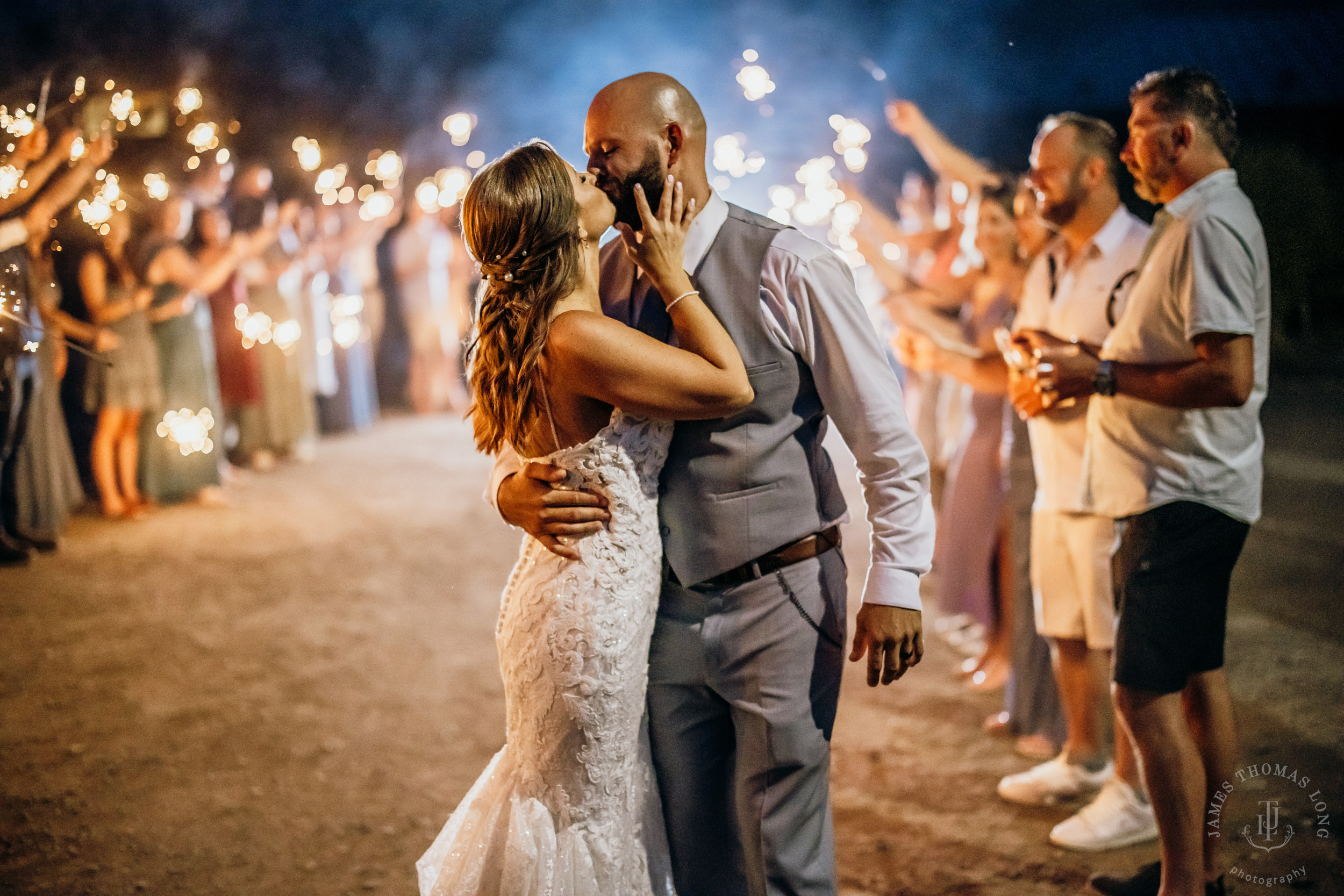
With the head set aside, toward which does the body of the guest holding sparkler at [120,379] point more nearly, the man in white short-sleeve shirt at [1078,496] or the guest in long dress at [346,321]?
the man in white short-sleeve shirt

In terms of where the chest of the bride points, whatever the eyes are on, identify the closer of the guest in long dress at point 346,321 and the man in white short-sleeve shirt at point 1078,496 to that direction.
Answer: the man in white short-sleeve shirt

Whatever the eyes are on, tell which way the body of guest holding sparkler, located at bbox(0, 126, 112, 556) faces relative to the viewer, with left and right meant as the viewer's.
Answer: facing to the right of the viewer

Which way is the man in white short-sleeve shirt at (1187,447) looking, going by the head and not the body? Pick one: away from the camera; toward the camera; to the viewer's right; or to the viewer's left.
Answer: to the viewer's left

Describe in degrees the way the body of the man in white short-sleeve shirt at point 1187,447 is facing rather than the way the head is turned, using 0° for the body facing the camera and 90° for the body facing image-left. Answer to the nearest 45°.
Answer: approximately 90°

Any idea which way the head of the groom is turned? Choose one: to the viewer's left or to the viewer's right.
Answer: to the viewer's left

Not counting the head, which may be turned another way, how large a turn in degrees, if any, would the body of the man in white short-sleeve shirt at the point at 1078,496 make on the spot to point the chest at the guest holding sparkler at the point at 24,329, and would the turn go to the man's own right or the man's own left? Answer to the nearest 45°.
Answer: approximately 45° to the man's own right

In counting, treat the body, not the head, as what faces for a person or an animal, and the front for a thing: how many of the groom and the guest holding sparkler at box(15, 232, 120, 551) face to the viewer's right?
1

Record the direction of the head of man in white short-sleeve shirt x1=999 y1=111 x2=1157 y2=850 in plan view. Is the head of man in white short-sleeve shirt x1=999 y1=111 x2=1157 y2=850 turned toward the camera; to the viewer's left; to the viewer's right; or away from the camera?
to the viewer's left
